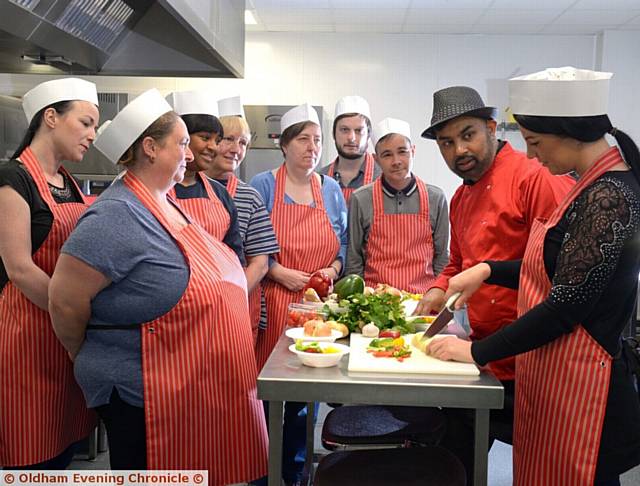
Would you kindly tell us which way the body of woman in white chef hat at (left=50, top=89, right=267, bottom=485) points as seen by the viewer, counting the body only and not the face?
to the viewer's right

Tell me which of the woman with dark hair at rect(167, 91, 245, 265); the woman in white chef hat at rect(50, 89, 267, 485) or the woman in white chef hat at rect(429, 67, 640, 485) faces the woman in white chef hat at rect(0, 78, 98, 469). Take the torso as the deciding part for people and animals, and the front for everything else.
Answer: the woman in white chef hat at rect(429, 67, 640, 485)

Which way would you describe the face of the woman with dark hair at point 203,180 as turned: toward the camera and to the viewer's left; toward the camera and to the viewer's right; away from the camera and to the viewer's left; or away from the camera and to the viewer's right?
toward the camera and to the viewer's right

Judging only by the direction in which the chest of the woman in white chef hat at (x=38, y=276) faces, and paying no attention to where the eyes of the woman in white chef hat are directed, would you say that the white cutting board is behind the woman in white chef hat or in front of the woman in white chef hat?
in front

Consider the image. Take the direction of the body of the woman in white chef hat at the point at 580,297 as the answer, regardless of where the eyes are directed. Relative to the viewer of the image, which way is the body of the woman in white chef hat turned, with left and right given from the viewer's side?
facing to the left of the viewer

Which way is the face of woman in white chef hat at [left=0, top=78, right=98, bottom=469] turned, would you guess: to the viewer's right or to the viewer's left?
to the viewer's right

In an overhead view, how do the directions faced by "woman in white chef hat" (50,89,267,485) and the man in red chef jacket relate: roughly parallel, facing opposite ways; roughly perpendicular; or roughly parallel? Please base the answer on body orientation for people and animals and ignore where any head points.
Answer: roughly parallel, facing opposite ways

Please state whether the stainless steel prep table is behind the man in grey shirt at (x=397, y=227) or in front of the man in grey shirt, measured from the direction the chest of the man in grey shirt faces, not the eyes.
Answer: in front

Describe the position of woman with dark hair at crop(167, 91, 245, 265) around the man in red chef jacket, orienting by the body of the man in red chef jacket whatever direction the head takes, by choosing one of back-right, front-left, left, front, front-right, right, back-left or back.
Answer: front-right

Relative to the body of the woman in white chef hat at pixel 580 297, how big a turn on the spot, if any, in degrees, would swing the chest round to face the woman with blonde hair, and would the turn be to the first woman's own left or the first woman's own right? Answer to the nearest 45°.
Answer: approximately 45° to the first woman's own right

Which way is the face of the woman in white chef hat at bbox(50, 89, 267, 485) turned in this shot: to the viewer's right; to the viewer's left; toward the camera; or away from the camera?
to the viewer's right

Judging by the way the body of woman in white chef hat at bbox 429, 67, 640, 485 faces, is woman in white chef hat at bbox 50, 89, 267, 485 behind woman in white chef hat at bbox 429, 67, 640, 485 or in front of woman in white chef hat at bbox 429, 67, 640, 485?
in front

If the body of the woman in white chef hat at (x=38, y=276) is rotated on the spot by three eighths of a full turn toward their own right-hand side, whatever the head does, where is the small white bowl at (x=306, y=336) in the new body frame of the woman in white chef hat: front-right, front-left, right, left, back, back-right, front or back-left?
back-left

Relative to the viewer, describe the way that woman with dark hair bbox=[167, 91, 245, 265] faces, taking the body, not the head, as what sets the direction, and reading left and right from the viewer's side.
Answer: facing the viewer and to the right of the viewer

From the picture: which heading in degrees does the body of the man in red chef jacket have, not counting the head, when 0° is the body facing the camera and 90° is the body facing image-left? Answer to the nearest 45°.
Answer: approximately 45°

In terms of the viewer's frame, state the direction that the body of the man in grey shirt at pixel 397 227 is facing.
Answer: toward the camera

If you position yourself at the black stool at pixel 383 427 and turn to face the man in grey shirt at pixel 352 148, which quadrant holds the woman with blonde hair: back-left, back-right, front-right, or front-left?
front-left

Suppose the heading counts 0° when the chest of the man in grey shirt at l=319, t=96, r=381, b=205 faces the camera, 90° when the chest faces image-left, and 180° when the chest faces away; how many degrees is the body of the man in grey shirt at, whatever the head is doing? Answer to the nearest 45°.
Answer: approximately 0°

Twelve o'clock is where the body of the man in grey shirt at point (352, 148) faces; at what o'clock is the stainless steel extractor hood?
The stainless steel extractor hood is roughly at 2 o'clock from the man in grey shirt.
